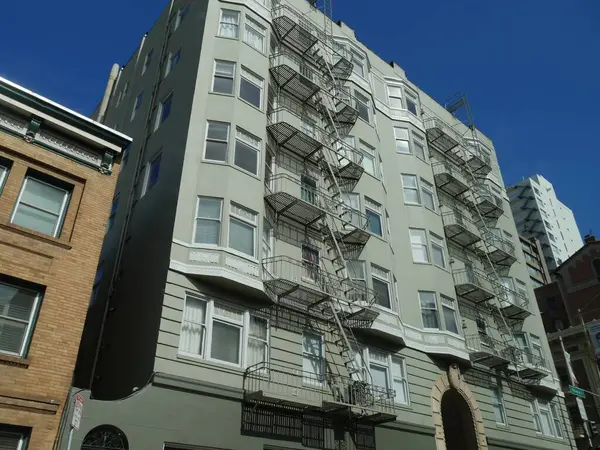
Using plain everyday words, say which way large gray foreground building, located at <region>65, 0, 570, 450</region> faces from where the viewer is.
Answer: facing the viewer and to the right of the viewer

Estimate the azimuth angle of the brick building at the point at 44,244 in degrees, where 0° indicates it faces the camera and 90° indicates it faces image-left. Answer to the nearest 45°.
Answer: approximately 315°

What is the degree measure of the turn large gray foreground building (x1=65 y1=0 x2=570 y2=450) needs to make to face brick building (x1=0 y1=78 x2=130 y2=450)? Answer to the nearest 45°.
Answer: approximately 90° to its right

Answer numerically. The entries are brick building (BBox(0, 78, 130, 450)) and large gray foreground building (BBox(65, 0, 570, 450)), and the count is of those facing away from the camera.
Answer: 0
